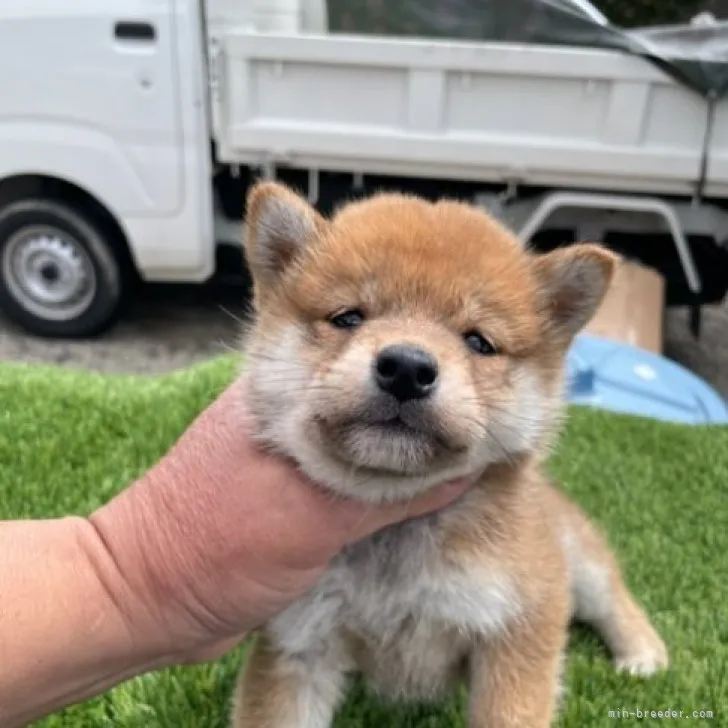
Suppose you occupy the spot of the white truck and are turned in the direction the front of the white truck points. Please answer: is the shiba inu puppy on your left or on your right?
on your left

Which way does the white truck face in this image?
to the viewer's left

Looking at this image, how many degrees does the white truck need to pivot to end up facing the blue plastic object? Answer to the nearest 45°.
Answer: approximately 135° to its left
